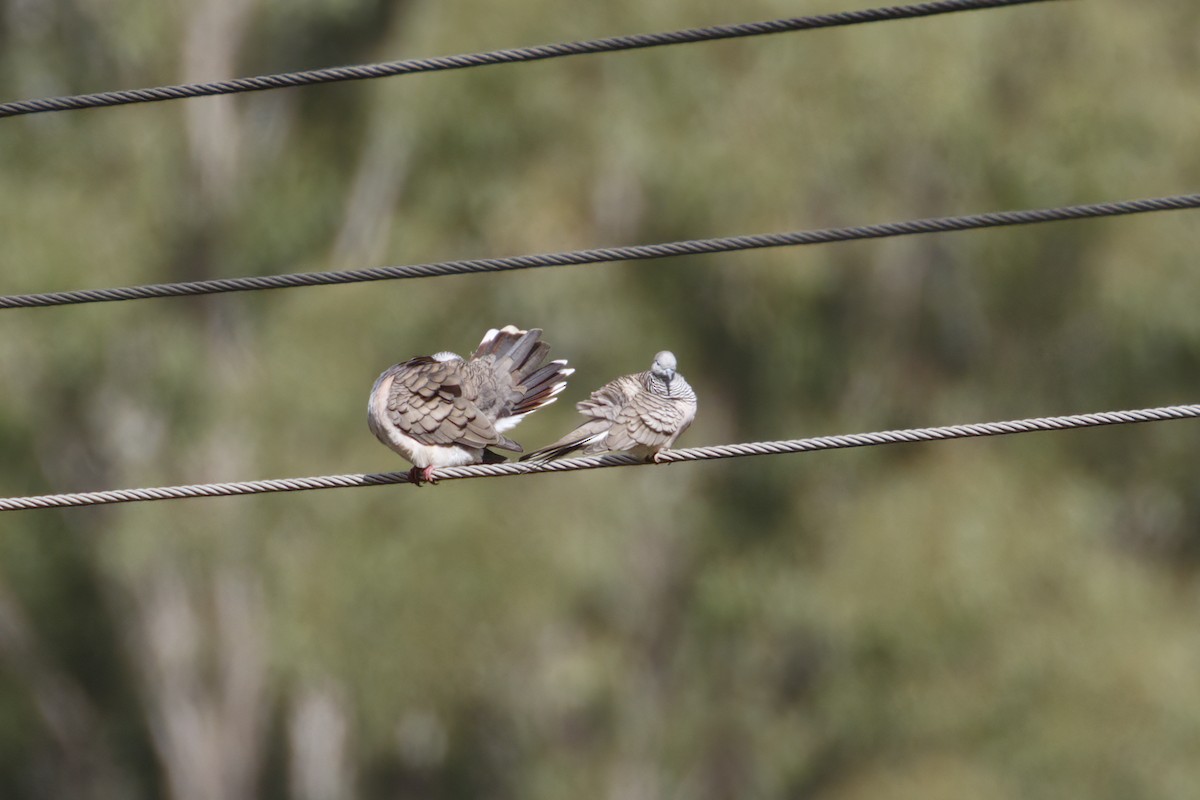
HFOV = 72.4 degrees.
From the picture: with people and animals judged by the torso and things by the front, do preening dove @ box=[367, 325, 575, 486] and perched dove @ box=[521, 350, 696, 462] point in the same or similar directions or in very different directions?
very different directions

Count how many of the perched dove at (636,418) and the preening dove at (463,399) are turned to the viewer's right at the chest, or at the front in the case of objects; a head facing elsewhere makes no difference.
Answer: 1

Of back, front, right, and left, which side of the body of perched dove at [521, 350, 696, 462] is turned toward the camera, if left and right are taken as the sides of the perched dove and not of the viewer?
right

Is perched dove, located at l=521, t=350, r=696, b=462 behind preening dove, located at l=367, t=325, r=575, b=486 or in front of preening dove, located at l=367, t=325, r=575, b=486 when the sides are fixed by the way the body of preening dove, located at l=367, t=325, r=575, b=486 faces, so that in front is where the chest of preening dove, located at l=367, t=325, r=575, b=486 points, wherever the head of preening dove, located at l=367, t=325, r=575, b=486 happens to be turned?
behind

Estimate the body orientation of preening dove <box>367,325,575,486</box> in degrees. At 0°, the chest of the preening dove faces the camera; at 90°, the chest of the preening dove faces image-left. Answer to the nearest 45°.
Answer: approximately 90°

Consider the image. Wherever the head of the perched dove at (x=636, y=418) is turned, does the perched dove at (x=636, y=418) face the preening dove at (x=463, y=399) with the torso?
no

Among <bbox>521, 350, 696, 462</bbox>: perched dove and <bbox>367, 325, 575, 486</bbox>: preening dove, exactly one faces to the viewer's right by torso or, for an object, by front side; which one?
<bbox>521, 350, 696, 462</bbox>: perched dove
